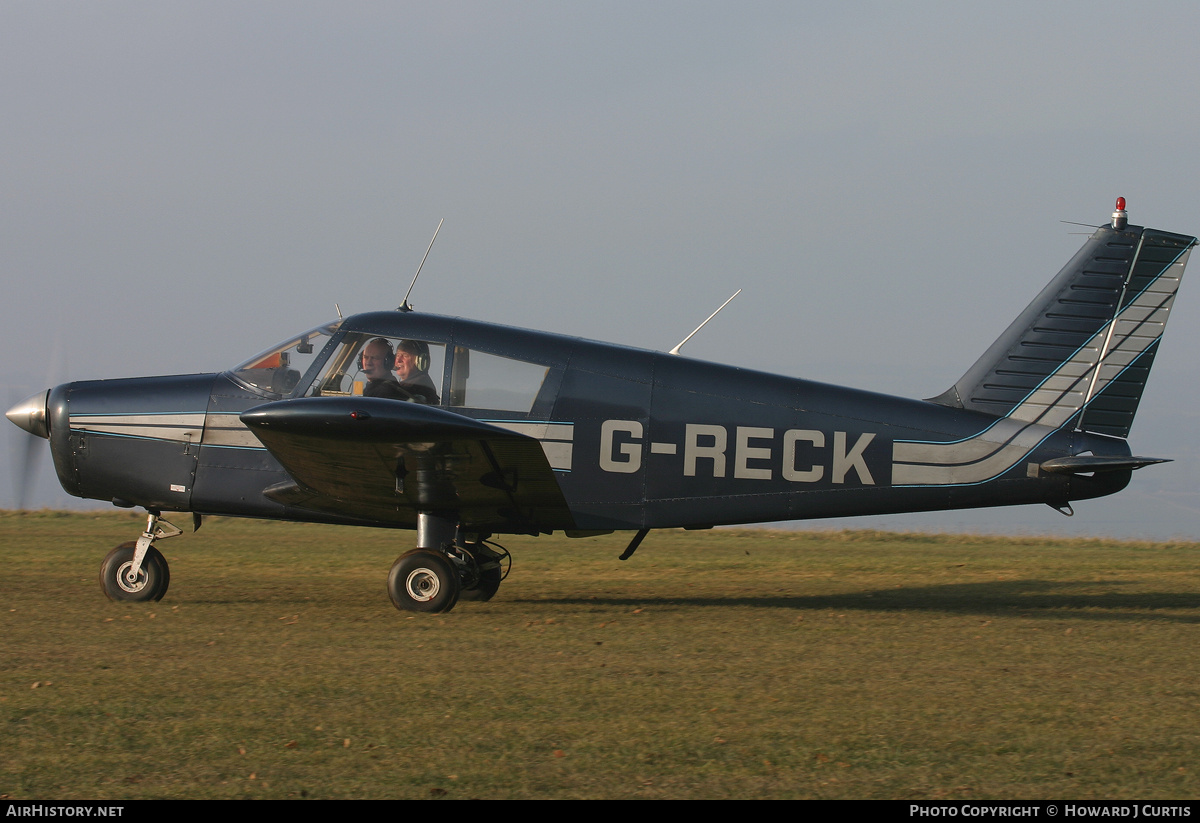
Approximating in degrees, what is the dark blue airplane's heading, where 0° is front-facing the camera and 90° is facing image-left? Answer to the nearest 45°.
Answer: approximately 90°
